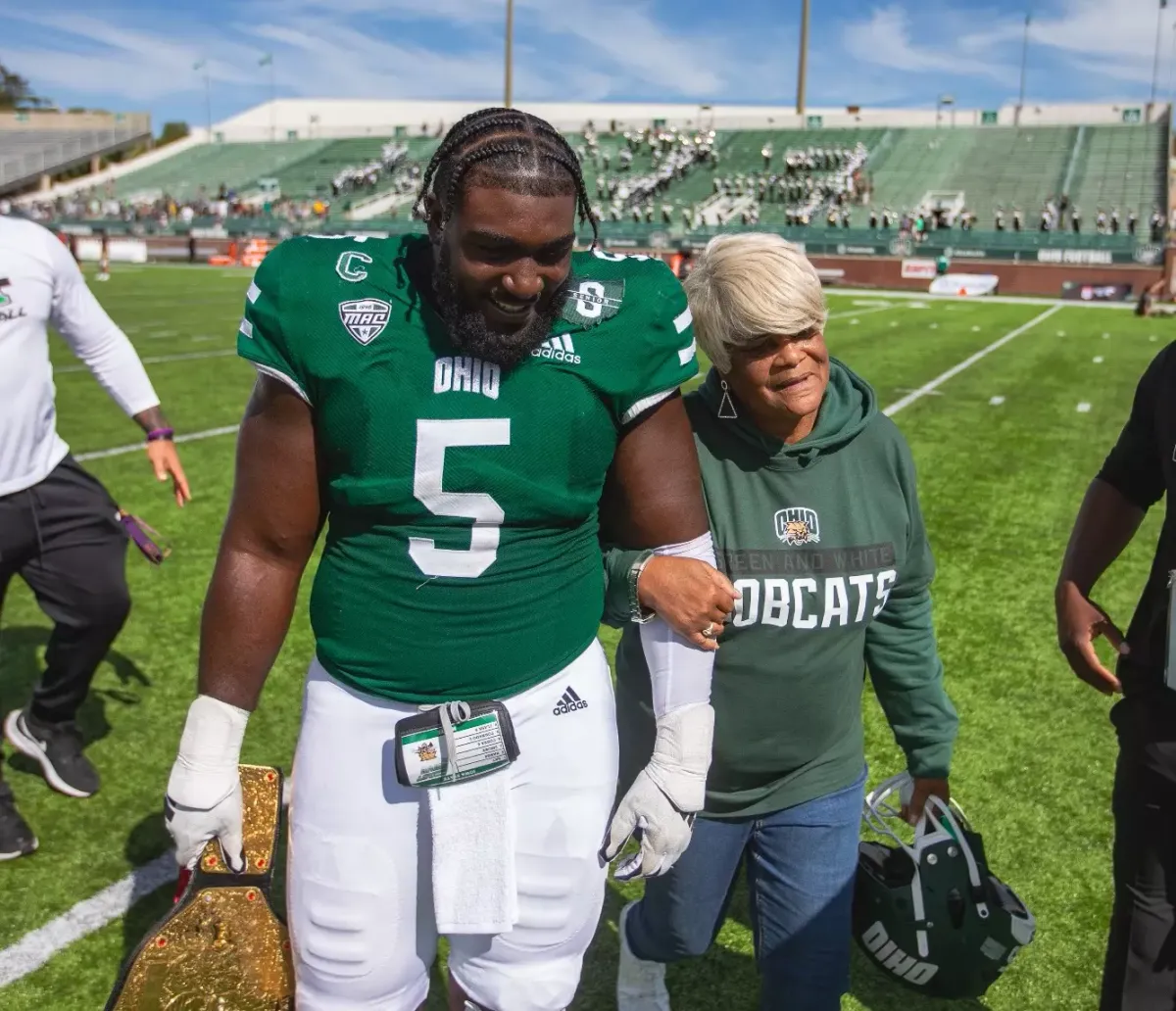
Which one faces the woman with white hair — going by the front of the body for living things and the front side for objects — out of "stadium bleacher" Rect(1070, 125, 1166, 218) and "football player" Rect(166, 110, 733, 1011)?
the stadium bleacher

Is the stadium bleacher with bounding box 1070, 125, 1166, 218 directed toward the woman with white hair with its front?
yes

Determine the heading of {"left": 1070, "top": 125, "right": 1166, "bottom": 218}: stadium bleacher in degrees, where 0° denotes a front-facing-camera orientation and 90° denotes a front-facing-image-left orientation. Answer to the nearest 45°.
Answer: approximately 0°

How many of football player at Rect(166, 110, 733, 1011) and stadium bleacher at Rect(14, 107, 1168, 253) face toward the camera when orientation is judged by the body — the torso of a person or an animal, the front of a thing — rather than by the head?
2

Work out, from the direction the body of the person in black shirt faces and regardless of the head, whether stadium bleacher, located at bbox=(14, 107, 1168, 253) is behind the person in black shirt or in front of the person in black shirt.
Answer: behind

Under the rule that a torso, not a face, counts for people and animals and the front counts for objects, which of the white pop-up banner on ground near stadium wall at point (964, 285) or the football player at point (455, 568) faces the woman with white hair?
the white pop-up banner on ground near stadium wall
